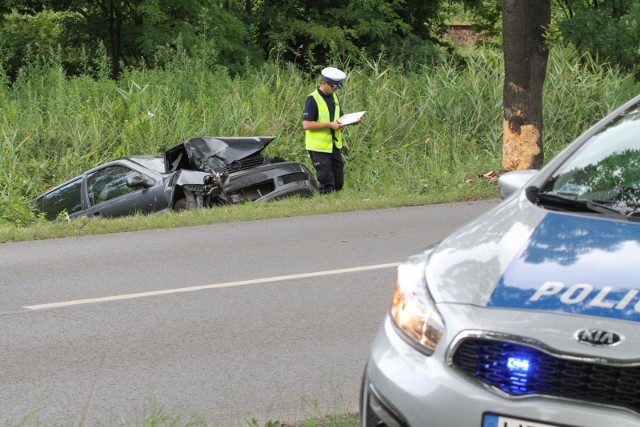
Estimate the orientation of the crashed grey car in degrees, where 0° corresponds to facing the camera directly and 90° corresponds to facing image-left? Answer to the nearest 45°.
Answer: approximately 315°

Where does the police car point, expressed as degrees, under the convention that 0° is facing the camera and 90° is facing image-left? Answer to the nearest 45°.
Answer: approximately 45°

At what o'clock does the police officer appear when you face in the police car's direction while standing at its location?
The police officer is roughly at 4 o'clock from the police car.

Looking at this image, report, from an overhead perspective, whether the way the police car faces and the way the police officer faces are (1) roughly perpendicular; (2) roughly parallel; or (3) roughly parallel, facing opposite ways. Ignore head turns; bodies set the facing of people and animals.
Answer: roughly perpendicular

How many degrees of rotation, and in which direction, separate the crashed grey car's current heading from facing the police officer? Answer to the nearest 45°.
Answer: approximately 45° to its left

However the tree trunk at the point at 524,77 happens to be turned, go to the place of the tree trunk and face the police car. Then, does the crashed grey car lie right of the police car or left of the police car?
right

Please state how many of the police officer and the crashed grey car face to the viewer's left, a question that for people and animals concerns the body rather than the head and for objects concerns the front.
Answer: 0

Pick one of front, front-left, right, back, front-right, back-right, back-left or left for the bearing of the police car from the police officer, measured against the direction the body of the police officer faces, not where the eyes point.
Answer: front-right

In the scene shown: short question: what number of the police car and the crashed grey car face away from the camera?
0

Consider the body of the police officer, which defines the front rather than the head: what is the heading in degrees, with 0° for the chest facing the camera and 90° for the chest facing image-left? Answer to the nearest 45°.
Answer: approximately 315°

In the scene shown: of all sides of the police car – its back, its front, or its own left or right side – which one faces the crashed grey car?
right
